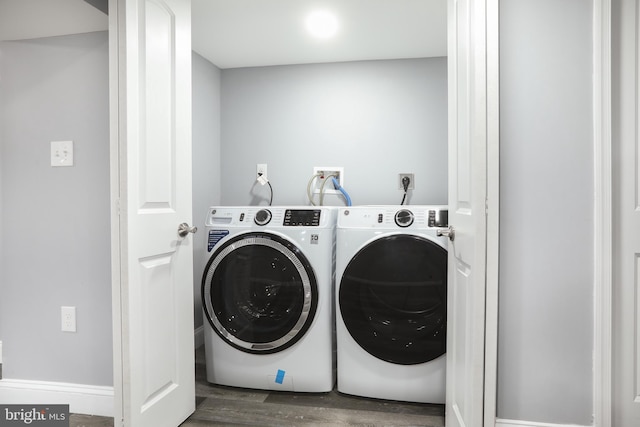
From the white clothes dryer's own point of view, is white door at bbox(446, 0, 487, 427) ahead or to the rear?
ahead

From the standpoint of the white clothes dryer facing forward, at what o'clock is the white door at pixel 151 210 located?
The white door is roughly at 2 o'clock from the white clothes dryer.

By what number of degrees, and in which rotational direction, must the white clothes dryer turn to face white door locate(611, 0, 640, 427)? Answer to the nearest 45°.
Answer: approximately 45° to its left

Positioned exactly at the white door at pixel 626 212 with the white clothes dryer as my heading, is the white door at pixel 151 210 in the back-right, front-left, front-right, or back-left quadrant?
front-left

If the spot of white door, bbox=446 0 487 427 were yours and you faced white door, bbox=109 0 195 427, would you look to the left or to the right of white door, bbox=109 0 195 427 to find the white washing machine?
right

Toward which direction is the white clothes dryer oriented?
toward the camera
